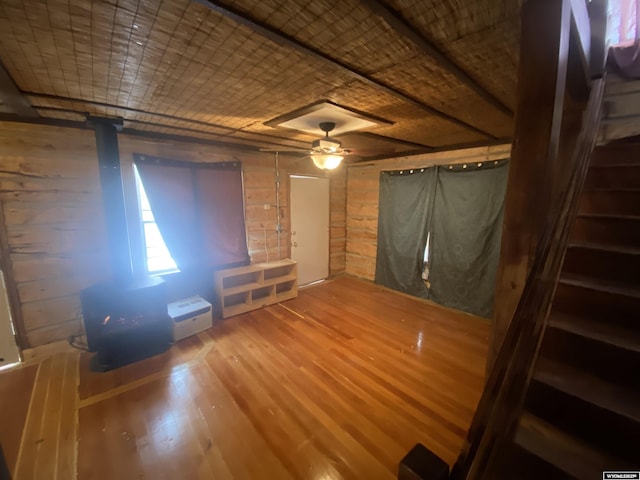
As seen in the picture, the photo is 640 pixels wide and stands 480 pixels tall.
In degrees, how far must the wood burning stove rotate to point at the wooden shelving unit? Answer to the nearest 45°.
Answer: approximately 45° to its left

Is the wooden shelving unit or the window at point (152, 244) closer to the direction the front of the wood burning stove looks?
the wooden shelving unit

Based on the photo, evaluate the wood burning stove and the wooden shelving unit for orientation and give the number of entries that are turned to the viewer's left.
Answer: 0

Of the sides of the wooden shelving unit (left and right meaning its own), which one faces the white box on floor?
right

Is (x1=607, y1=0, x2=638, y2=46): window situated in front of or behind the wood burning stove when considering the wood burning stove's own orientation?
in front

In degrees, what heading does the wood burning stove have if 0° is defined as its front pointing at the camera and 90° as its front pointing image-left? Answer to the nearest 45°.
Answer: approximately 315°

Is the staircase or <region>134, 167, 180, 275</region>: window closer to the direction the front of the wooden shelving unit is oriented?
the staircase

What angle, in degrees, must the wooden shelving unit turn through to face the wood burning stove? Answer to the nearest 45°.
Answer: approximately 90° to its right

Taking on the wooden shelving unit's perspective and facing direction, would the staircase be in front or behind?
in front

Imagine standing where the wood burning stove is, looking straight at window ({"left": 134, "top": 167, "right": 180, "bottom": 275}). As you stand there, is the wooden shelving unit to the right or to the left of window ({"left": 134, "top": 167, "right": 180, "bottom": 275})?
right

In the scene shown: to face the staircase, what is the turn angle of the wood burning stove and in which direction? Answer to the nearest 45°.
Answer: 0° — it already faces it
